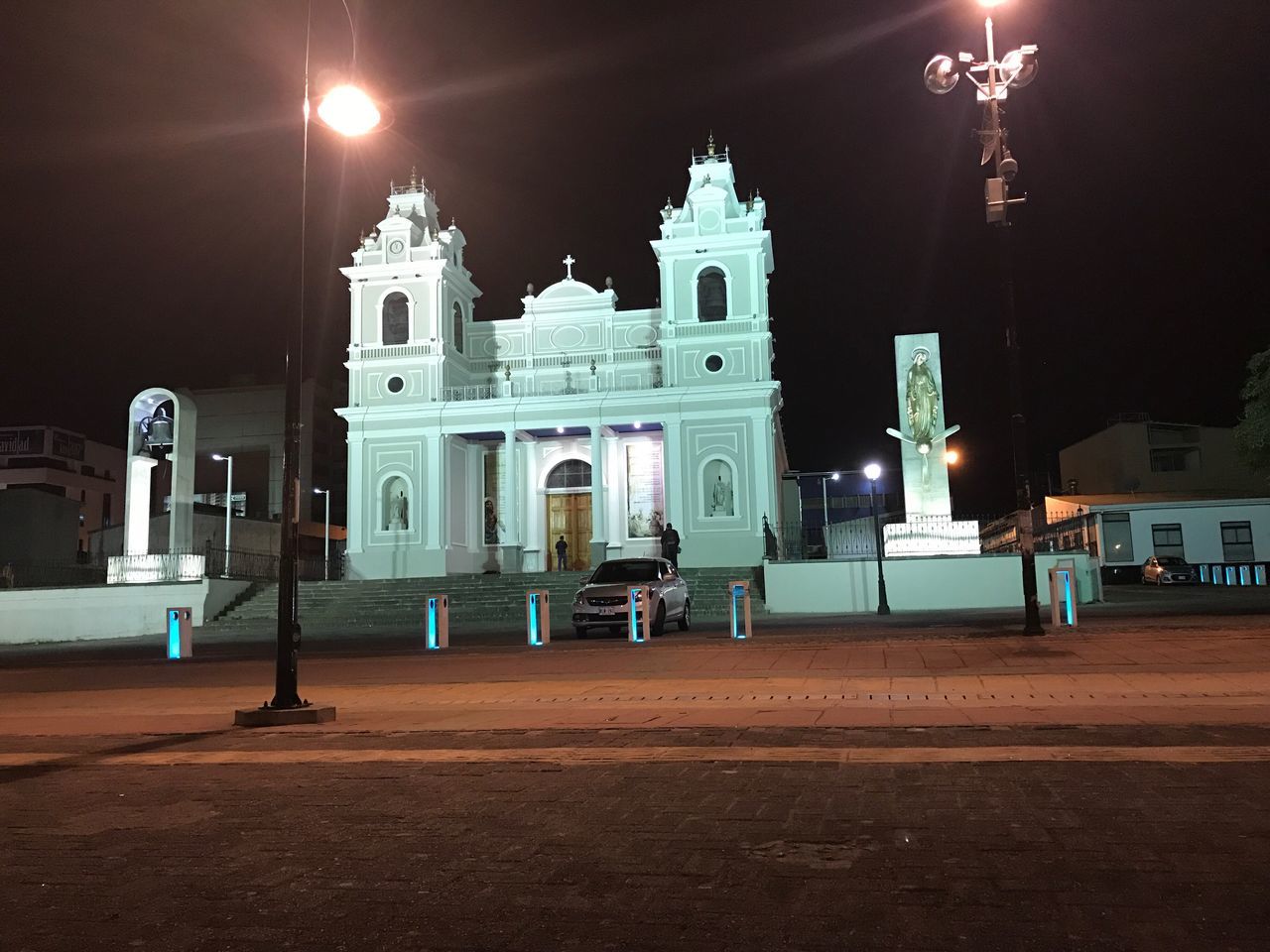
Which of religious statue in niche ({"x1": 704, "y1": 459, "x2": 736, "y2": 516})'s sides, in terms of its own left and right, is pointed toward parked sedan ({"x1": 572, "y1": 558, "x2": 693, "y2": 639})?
front

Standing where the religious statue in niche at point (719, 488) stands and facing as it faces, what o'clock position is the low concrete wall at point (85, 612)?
The low concrete wall is roughly at 2 o'clock from the religious statue in niche.

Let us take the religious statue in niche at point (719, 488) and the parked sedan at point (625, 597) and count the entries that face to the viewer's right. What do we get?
0

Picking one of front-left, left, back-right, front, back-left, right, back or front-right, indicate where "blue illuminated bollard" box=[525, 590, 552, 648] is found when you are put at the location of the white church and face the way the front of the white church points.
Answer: front

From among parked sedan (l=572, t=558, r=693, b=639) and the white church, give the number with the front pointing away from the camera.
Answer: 0

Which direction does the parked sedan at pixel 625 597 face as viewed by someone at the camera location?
facing the viewer and to the left of the viewer

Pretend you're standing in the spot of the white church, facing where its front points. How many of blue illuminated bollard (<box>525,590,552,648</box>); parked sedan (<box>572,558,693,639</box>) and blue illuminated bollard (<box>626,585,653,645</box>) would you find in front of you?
3

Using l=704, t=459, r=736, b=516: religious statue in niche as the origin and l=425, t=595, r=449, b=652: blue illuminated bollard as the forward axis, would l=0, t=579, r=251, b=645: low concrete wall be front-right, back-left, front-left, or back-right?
front-right

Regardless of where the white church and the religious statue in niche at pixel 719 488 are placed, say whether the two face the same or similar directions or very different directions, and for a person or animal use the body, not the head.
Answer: same or similar directions

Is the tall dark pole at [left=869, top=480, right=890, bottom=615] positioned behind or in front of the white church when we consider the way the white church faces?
in front

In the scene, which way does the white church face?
toward the camera

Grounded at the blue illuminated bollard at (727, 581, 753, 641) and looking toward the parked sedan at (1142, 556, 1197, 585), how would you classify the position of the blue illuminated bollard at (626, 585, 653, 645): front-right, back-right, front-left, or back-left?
back-left

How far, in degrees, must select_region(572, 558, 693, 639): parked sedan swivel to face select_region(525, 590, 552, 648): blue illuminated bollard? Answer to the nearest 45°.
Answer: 0° — it already faces it

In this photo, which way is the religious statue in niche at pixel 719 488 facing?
toward the camera

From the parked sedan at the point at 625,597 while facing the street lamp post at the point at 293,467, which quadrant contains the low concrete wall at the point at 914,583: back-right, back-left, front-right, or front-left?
back-left

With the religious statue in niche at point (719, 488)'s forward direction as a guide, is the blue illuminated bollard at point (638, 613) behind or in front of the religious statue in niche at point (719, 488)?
in front
